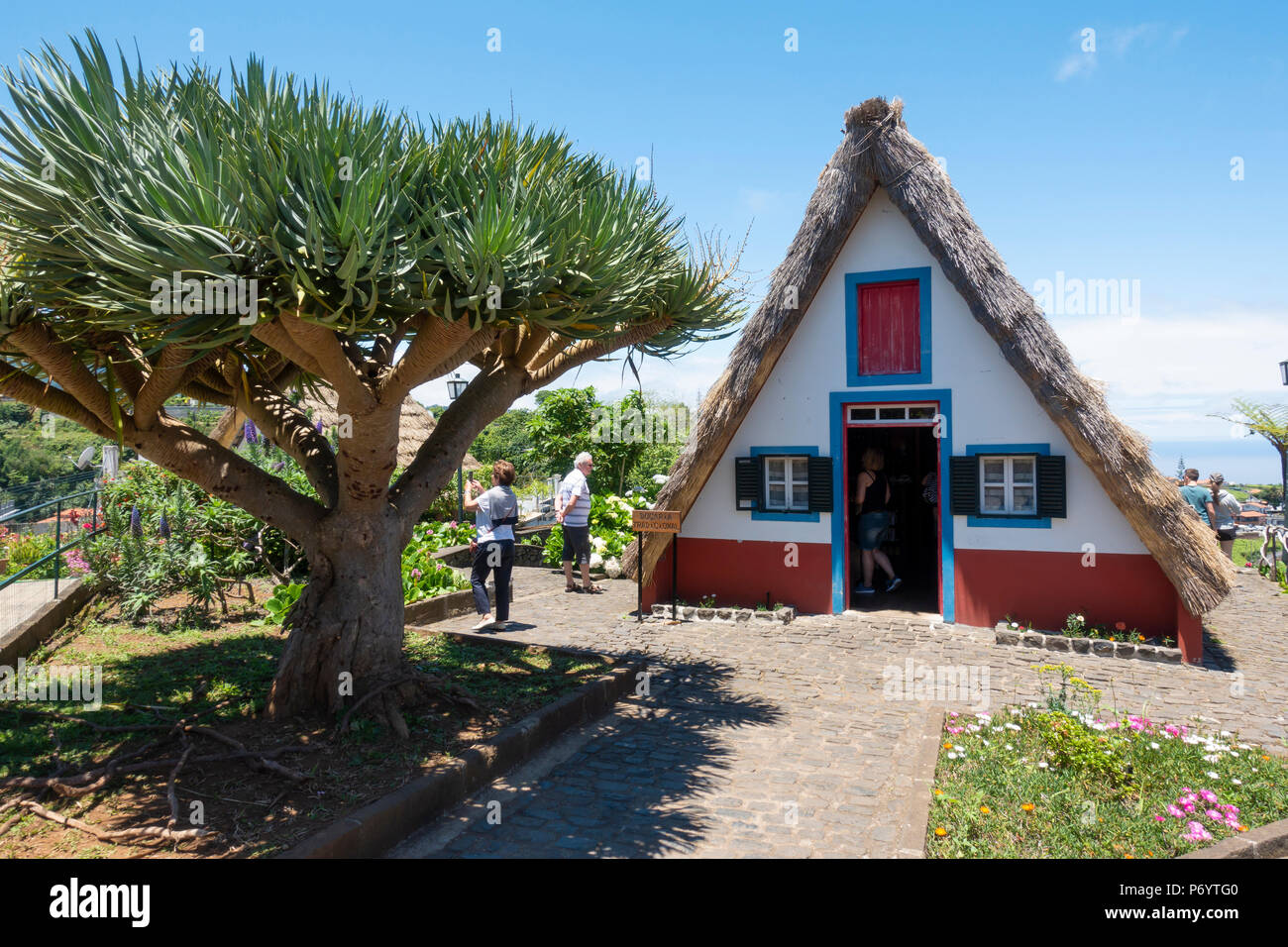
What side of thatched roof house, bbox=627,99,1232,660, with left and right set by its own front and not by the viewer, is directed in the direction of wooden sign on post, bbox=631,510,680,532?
right

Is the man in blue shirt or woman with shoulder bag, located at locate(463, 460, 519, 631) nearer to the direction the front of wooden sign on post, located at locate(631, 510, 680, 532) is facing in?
the woman with shoulder bag

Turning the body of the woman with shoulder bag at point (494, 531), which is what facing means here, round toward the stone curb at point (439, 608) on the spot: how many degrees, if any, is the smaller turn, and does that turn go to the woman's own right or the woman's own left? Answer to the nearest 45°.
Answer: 0° — they already face it

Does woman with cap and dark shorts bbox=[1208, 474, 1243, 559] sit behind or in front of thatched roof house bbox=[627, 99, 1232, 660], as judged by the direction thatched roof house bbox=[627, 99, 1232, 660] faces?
behind

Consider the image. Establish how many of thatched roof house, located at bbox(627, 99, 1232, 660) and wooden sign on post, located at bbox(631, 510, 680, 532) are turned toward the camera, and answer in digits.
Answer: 2

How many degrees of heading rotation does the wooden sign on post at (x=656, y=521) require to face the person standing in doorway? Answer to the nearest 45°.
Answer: approximately 135° to its left

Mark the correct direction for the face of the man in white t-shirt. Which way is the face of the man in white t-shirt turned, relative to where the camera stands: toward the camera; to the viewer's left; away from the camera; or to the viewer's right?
to the viewer's right

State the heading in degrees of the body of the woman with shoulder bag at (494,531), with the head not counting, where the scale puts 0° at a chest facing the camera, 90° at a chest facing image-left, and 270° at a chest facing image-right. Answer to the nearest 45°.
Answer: approximately 135°

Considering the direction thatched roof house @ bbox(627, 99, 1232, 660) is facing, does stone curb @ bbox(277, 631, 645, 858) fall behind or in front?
in front

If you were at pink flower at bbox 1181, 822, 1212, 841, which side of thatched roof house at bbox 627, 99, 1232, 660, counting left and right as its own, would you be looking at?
front

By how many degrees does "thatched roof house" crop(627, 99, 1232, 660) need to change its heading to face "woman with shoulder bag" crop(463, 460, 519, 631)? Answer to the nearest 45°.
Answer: approximately 45° to its right

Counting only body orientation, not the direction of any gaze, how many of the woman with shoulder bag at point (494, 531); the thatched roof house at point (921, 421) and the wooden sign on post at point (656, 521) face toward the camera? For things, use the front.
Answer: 2
